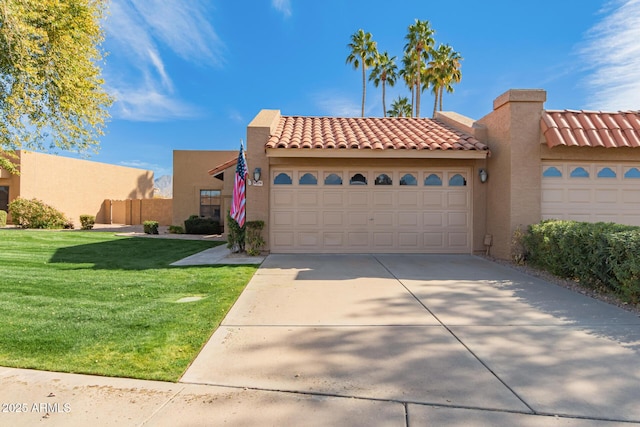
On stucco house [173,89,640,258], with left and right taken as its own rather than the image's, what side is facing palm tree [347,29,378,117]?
back

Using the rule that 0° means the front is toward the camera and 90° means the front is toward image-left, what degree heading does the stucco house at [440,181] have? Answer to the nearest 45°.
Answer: approximately 0°

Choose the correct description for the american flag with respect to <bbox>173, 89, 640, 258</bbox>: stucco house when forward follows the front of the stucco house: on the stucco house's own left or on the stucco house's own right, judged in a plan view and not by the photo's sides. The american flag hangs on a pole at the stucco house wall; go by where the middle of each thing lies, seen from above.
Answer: on the stucco house's own right

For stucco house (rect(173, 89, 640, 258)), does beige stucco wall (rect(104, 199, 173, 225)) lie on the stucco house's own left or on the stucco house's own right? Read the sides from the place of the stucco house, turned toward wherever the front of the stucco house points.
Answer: on the stucco house's own right

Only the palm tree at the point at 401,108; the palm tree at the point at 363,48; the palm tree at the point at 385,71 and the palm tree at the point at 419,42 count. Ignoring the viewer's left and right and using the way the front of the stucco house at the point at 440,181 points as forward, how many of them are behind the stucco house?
4

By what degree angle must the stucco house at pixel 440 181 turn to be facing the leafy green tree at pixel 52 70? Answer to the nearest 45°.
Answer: approximately 90° to its right

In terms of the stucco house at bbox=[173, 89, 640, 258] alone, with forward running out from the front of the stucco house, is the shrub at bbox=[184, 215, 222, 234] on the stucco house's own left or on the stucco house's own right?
on the stucco house's own right

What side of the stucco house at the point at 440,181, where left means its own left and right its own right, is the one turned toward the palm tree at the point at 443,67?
back

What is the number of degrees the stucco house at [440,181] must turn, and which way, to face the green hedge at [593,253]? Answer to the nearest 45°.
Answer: approximately 45° to its left

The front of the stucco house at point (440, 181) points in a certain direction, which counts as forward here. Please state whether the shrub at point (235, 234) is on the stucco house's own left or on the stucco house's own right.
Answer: on the stucco house's own right

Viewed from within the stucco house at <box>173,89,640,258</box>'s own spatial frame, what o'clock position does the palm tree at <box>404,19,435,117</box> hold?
The palm tree is roughly at 6 o'clock from the stucco house.

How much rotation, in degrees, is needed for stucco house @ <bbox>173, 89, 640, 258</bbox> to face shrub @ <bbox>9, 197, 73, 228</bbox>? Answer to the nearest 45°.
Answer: approximately 90° to its right

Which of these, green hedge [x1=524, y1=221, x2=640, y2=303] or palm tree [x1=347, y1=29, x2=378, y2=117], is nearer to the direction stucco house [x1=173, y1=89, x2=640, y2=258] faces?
the green hedge
